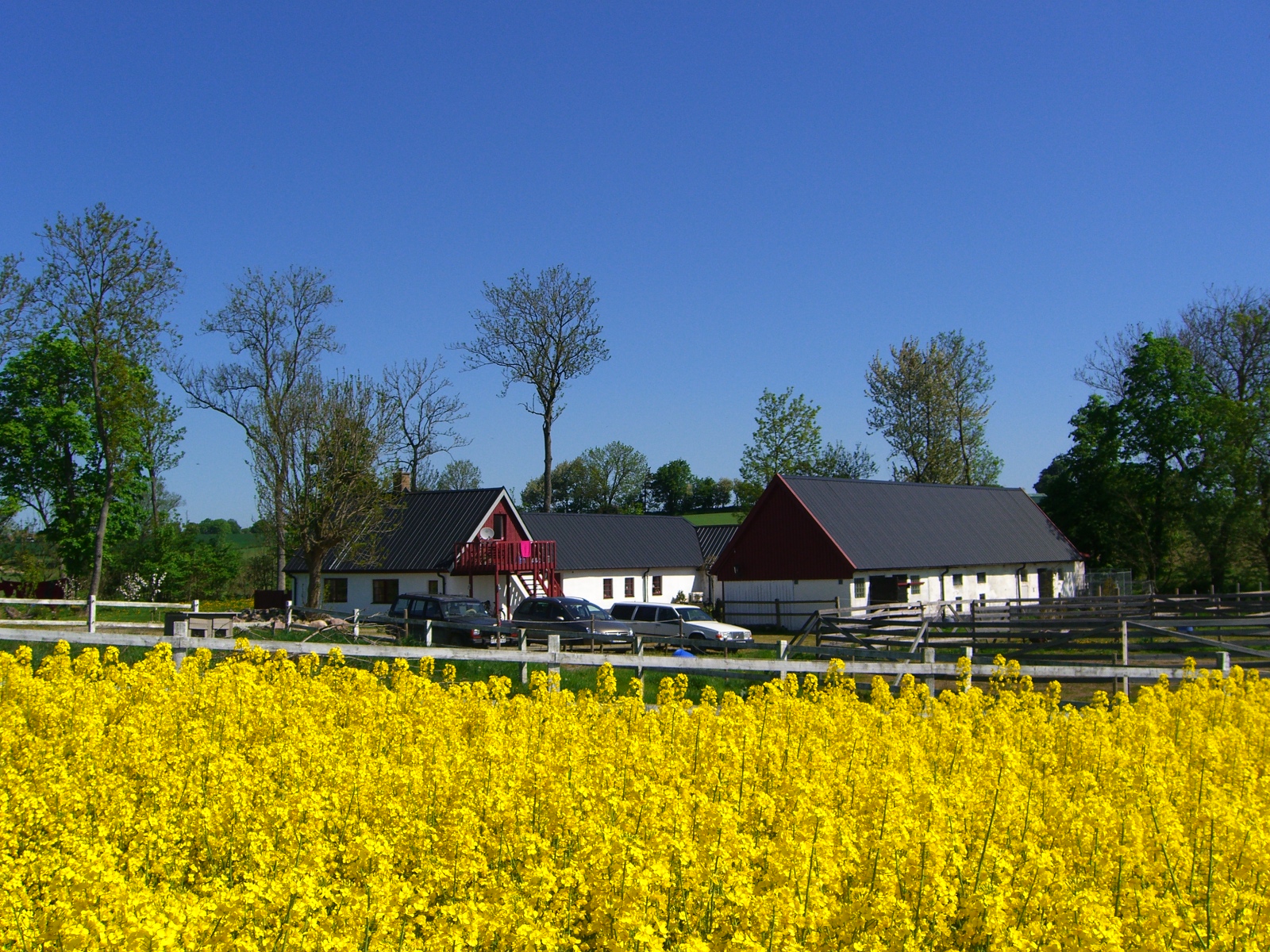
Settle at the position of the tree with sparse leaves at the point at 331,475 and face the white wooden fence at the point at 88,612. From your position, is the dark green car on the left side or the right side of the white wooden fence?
left

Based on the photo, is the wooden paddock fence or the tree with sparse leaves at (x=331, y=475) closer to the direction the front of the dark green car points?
the wooden paddock fence

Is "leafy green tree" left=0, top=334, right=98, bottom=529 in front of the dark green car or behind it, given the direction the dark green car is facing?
behind

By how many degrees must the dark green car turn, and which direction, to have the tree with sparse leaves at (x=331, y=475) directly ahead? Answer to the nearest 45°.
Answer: approximately 135° to its left
